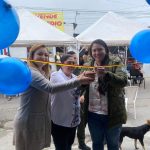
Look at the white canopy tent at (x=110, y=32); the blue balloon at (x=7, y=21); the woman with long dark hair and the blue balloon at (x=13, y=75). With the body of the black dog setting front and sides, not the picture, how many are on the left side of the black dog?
1

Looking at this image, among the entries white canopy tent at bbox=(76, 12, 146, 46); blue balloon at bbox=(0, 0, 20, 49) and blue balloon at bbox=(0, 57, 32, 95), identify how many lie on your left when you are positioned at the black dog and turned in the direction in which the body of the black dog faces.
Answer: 1
